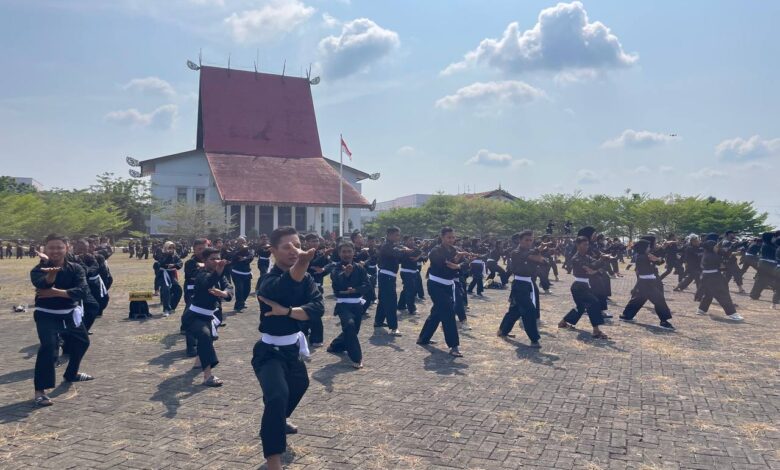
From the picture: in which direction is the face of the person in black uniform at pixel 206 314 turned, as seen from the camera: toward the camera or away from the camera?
toward the camera

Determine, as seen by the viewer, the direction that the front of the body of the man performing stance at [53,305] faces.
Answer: toward the camera

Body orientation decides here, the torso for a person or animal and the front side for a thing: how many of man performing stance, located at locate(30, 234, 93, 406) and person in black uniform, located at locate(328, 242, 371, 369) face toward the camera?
2

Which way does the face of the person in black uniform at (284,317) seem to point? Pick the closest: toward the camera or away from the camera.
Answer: toward the camera

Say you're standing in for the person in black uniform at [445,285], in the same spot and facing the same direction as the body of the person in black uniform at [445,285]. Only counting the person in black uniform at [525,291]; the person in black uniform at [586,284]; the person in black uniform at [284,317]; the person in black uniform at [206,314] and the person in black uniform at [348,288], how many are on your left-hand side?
2

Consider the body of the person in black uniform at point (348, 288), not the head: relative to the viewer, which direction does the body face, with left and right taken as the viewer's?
facing the viewer

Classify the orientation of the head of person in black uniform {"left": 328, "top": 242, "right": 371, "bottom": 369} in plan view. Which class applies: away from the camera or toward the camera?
toward the camera

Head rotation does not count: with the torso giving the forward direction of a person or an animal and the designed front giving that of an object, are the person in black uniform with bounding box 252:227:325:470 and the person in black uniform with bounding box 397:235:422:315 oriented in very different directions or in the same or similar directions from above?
same or similar directions

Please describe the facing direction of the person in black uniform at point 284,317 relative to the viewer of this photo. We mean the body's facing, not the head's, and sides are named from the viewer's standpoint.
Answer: facing the viewer and to the right of the viewer

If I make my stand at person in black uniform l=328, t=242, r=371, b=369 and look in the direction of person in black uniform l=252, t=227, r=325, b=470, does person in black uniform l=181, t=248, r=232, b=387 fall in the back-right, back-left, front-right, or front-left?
front-right

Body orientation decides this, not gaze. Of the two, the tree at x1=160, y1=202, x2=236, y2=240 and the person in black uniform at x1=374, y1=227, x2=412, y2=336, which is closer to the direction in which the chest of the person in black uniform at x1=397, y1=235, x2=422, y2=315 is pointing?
the person in black uniform

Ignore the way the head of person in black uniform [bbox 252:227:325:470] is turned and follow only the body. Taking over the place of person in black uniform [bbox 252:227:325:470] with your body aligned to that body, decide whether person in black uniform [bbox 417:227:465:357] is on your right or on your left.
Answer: on your left

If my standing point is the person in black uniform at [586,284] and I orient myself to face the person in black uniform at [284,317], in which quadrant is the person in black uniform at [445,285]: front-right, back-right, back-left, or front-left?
front-right

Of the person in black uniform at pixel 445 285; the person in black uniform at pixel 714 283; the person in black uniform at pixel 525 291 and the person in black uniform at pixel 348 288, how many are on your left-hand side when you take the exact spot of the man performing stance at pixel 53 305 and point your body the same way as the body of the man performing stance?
4

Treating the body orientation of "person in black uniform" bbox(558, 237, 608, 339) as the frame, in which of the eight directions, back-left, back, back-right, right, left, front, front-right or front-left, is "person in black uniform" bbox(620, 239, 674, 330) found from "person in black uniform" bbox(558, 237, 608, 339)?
left
